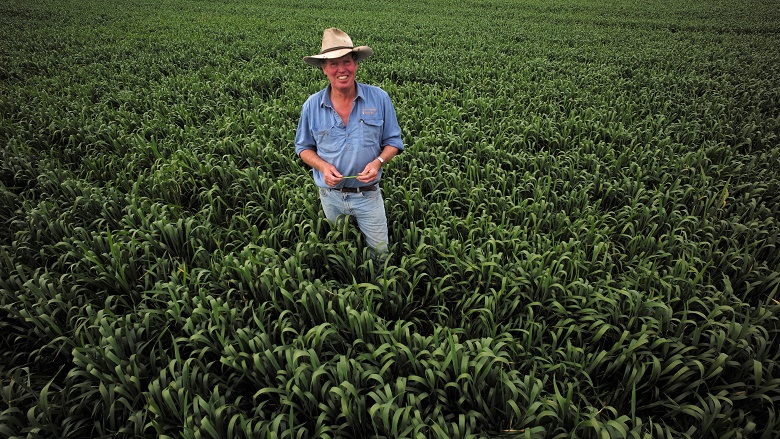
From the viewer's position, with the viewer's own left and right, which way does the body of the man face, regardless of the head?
facing the viewer

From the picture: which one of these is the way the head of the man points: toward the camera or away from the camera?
toward the camera
